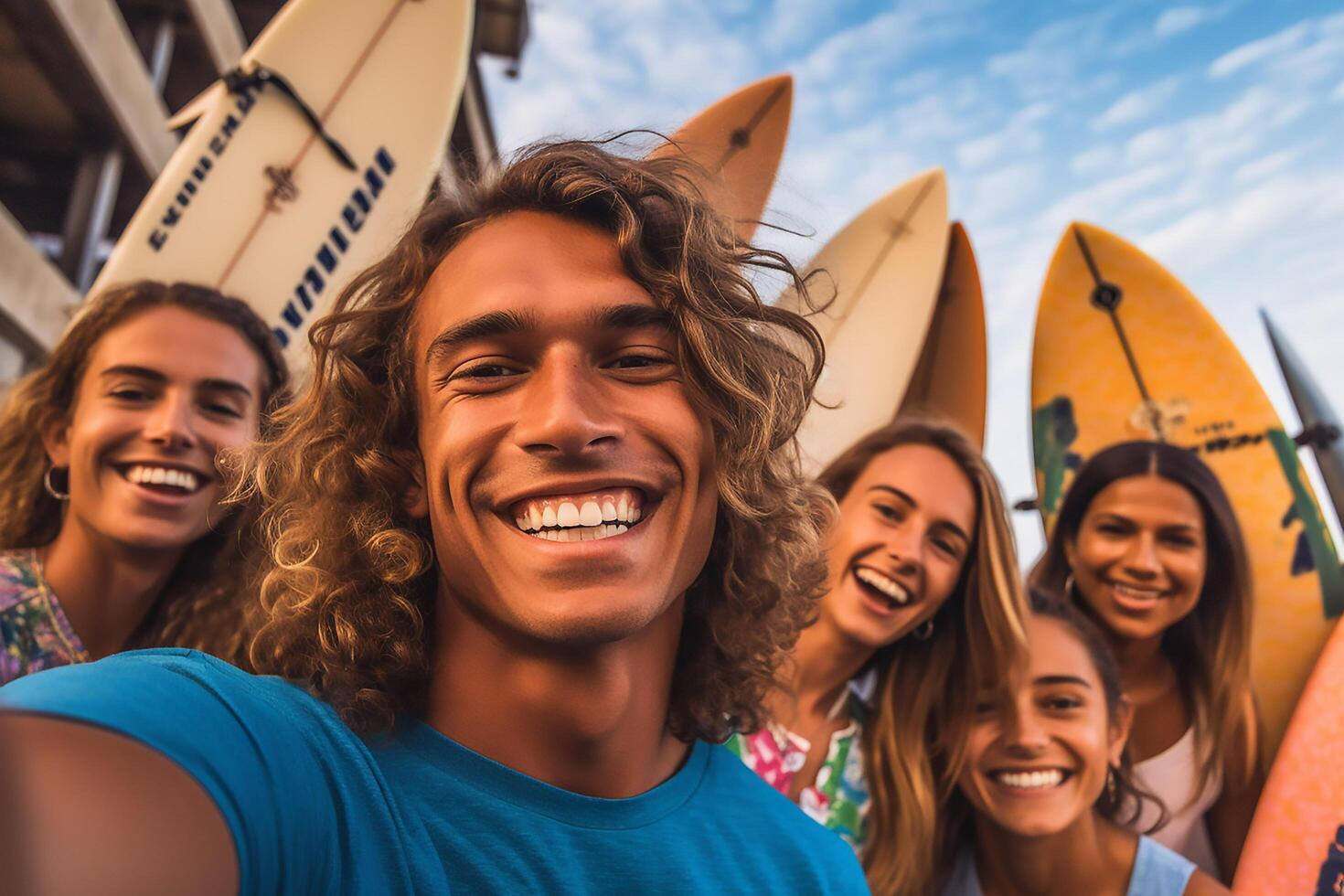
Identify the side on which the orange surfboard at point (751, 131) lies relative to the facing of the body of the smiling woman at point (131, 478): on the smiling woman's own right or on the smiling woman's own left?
on the smiling woman's own left

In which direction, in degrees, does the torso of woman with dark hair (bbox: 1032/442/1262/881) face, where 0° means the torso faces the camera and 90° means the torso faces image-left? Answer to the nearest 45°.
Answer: approximately 0°

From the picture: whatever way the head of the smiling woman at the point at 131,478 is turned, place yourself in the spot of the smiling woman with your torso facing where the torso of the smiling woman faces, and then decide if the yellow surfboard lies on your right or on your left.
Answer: on your left

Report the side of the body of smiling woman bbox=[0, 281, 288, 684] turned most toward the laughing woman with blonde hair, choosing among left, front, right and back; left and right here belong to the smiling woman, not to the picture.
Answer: left

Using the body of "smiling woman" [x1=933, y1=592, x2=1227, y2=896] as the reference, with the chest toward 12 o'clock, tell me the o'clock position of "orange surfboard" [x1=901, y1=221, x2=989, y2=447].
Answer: The orange surfboard is roughly at 6 o'clock from the smiling woman.

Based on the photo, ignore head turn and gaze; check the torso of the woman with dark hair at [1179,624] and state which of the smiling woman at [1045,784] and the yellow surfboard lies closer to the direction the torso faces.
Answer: the smiling woman
